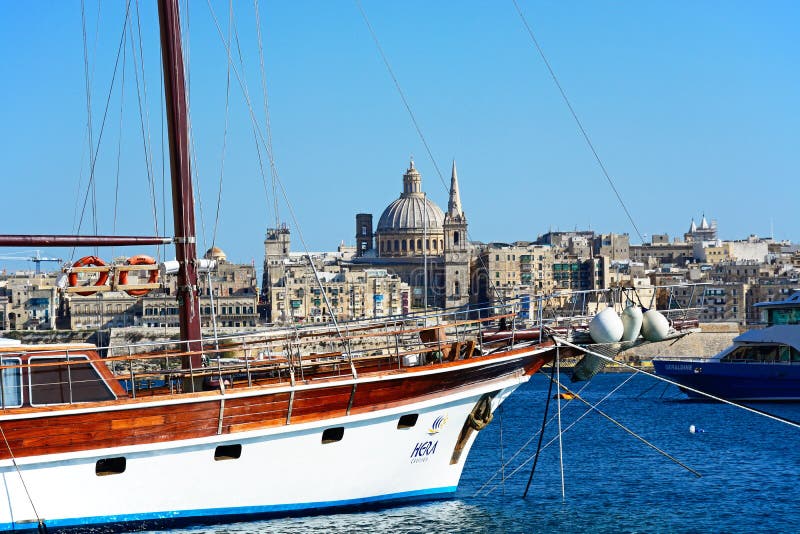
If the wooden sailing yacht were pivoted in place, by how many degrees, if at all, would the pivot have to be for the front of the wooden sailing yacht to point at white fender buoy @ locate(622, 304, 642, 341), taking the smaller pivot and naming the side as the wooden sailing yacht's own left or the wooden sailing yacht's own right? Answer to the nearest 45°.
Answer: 0° — it already faces it

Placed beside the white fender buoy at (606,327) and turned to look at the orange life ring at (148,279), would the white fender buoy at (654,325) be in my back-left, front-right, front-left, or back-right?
back-right

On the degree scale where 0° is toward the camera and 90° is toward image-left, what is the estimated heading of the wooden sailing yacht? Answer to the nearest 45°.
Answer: approximately 270°

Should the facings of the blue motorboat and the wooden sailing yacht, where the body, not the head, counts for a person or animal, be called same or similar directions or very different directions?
very different directions

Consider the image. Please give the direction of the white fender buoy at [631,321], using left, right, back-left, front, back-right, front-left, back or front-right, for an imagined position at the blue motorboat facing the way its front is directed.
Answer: left

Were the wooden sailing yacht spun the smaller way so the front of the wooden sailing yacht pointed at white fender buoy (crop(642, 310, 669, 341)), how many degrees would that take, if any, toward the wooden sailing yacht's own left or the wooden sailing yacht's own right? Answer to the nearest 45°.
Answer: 0° — it already faces it

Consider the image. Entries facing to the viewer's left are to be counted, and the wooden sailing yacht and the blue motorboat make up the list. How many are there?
1

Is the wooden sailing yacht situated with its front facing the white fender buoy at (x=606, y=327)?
yes

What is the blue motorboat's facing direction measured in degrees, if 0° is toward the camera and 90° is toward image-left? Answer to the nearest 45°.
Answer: approximately 90°
